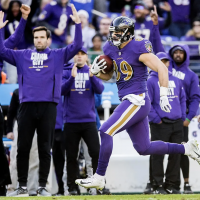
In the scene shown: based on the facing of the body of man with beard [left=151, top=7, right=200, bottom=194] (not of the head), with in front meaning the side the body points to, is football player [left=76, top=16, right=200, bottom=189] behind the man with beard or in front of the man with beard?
in front

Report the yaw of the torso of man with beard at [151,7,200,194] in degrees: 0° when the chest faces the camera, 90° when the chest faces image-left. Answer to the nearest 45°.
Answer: approximately 0°
